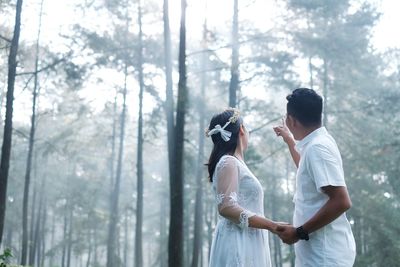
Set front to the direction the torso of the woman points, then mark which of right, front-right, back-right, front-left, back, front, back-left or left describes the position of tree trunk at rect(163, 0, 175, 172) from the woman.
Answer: left

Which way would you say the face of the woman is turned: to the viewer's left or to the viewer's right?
to the viewer's right

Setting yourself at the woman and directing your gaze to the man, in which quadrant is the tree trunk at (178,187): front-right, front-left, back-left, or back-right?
back-left

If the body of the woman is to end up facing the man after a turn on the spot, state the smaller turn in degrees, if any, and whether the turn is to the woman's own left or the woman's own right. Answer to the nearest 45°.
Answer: approximately 45° to the woman's own right

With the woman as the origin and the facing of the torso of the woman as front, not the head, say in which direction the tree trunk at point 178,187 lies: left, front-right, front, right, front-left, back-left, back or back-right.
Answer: left

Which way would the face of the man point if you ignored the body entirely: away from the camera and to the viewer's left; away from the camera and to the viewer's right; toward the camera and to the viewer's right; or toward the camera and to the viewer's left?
away from the camera and to the viewer's left

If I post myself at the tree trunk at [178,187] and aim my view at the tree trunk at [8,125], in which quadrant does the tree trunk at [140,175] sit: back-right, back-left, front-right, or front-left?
front-right

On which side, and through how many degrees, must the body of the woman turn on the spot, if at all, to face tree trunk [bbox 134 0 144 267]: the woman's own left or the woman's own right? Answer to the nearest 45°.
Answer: approximately 90° to the woman's own left
